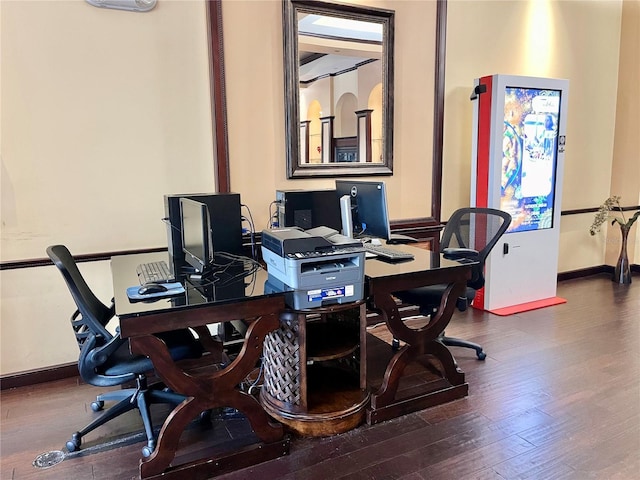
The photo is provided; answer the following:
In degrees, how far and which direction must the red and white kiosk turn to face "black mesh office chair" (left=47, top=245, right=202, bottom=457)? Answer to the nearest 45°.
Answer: approximately 90° to its right

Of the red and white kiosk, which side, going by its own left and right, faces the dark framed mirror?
right

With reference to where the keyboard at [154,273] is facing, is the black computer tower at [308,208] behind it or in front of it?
behind

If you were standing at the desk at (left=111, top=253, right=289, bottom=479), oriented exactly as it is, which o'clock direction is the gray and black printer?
The gray and black printer is roughly at 6 o'clock from the desk.

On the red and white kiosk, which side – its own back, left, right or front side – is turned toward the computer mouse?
right

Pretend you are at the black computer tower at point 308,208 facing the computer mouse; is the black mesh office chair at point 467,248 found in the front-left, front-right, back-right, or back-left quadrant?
back-left

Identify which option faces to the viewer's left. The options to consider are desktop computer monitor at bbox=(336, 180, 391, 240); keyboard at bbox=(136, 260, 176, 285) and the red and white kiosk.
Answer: the keyboard

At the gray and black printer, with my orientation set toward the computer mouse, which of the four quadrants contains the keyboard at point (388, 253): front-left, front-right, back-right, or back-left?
back-right

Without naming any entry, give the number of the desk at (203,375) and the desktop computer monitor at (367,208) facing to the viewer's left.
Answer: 1

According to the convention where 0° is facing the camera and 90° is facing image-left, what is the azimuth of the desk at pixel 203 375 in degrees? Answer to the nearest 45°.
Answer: approximately 90°

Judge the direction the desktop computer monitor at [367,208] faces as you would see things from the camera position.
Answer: facing away from the viewer and to the right of the viewer

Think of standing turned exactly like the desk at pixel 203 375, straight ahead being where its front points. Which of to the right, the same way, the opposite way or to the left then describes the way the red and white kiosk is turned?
to the left

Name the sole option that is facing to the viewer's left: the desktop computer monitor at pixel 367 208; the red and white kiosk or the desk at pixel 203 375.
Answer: the desk

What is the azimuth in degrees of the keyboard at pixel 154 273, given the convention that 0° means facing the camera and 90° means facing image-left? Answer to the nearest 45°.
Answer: approximately 90°
